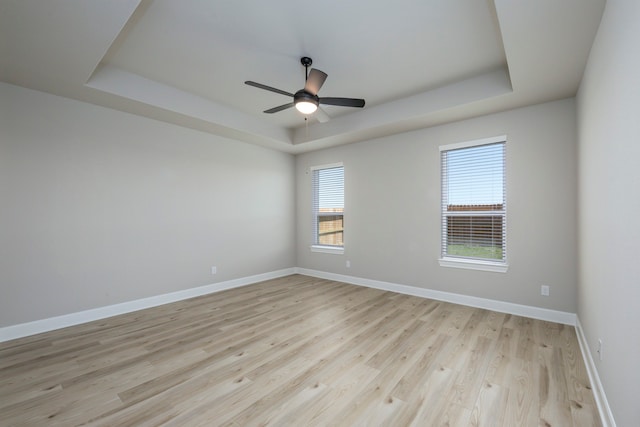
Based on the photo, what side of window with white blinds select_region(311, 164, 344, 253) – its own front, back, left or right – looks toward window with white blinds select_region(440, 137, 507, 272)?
left

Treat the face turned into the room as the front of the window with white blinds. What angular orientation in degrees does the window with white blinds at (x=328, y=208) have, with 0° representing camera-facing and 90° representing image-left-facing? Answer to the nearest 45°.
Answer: approximately 45°

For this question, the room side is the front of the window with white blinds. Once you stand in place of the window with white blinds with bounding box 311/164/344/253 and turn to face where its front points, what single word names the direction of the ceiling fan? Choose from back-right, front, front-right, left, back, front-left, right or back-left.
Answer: front-left

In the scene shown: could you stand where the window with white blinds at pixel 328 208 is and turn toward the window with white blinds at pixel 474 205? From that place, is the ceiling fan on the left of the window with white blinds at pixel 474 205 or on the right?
right

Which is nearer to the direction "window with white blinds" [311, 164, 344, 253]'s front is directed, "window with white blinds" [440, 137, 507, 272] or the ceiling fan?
the ceiling fan
